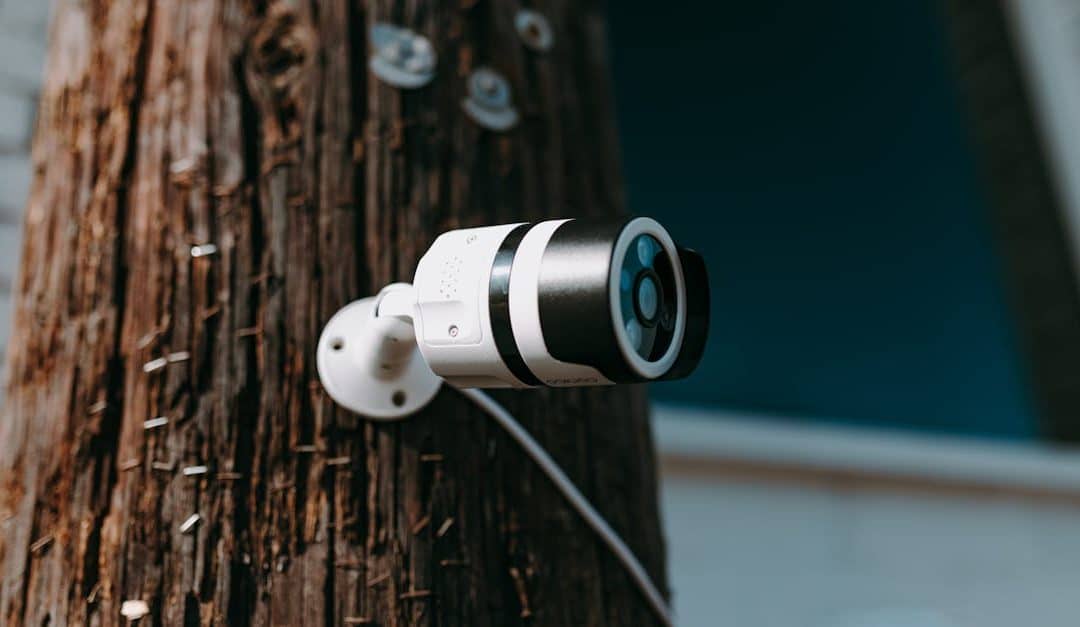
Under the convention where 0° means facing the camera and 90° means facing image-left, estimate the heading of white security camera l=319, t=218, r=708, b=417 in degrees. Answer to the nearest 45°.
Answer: approximately 315°

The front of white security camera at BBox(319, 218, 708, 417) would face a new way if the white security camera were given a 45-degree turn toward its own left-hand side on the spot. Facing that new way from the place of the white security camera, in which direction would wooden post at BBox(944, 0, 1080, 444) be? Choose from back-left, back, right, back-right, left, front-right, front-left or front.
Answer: front-left
